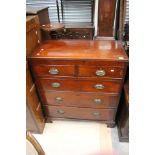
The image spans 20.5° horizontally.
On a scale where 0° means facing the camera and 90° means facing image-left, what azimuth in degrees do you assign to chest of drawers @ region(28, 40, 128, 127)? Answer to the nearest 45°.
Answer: approximately 0°
